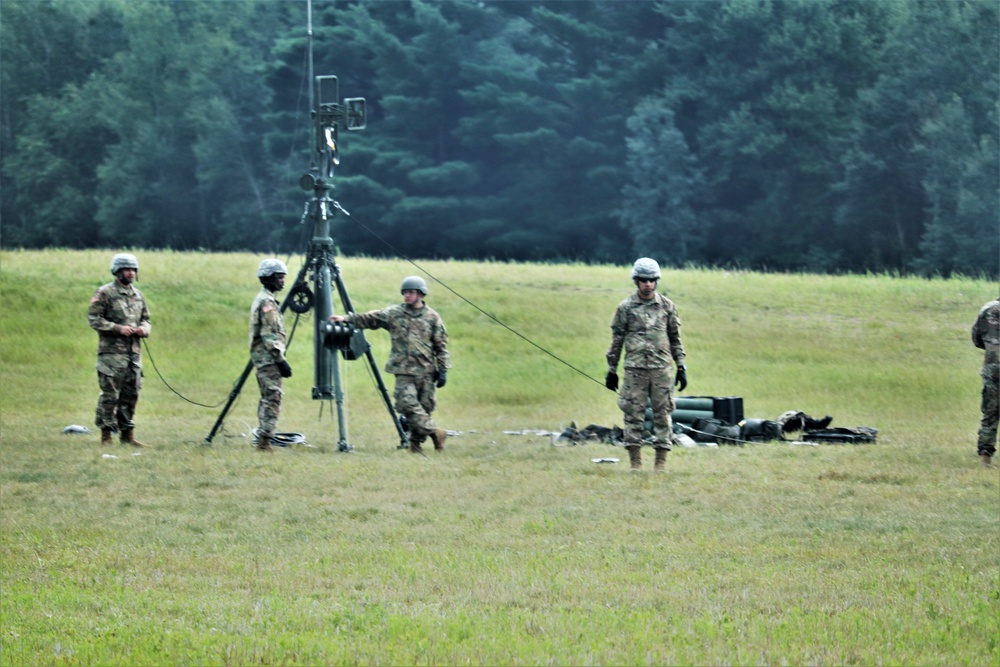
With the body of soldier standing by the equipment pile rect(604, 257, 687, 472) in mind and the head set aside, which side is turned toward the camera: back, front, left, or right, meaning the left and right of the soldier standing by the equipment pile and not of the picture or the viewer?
front

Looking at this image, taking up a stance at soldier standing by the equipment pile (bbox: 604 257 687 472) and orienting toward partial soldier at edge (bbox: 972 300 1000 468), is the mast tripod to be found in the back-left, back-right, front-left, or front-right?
back-left

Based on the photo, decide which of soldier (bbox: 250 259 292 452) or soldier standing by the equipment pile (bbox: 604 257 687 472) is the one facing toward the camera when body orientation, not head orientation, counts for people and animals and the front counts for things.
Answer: the soldier standing by the equipment pile

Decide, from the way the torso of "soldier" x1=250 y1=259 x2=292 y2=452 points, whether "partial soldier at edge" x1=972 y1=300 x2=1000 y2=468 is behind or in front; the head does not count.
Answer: in front

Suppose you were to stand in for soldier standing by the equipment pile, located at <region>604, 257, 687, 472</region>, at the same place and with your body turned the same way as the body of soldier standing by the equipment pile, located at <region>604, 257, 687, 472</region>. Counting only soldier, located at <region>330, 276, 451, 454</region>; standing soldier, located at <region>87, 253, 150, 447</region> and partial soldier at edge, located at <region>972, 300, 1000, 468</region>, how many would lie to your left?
1

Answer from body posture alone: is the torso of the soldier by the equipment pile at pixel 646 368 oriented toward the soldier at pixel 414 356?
no

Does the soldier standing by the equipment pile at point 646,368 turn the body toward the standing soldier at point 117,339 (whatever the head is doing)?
no

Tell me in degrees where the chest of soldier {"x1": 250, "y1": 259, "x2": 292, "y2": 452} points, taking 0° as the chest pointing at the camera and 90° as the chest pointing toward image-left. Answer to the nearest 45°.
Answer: approximately 270°

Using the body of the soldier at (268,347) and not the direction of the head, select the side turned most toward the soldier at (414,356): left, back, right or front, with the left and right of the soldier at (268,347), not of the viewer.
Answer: front

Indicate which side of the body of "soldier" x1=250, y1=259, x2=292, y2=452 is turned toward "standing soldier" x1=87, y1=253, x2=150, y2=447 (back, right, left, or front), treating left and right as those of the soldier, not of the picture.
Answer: back

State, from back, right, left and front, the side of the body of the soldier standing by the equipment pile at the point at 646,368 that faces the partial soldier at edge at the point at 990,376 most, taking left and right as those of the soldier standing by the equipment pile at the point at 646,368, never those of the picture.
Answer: left

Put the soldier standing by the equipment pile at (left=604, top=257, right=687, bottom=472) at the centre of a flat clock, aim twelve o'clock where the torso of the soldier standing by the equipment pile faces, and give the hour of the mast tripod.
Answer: The mast tripod is roughly at 4 o'clock from the soldier standing by the equipment pile.

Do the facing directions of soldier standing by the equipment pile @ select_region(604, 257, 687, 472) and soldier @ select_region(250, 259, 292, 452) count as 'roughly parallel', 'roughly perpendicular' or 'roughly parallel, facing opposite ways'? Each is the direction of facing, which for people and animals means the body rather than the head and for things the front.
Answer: roughly perpendicular

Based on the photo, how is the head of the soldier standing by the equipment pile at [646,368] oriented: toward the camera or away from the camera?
toward the camera

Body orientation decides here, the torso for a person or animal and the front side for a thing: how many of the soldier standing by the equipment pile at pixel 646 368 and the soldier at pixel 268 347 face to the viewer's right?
1
